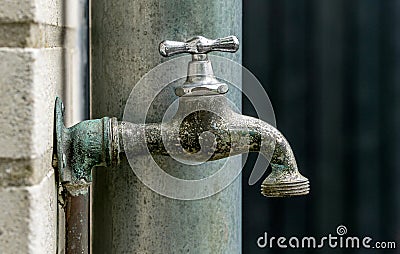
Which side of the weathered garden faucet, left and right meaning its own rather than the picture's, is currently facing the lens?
right
